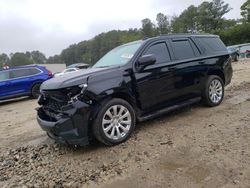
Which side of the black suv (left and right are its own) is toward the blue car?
right

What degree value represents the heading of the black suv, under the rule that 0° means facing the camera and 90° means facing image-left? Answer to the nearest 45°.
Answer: approximately 45°
